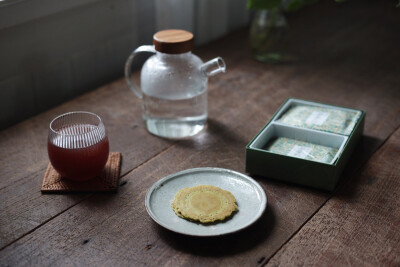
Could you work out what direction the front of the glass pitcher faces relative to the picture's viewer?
facing to the right of the viewer
